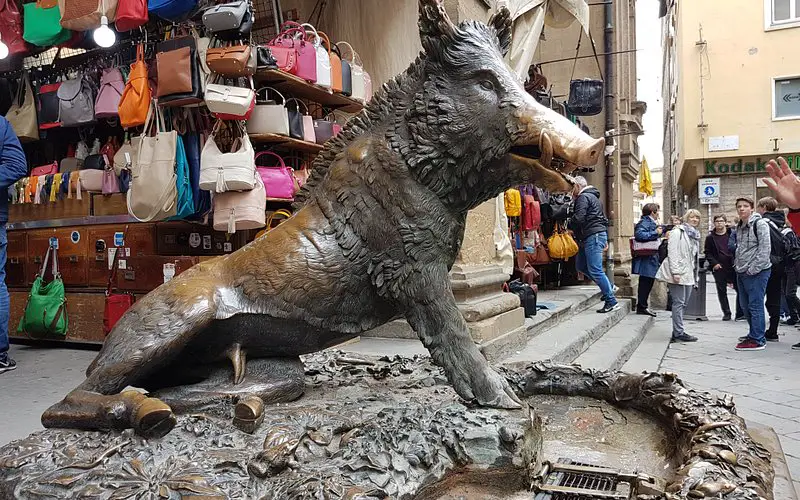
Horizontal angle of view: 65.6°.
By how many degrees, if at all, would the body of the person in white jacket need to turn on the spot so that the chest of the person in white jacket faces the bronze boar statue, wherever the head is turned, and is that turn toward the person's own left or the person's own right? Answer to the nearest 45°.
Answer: approximately 45° to the person's own right

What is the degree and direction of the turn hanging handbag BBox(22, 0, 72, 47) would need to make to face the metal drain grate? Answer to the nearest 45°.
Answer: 0° — it already faces it

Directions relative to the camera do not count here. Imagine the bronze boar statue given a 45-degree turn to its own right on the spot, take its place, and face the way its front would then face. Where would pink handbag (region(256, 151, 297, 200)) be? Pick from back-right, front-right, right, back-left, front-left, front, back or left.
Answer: back-left

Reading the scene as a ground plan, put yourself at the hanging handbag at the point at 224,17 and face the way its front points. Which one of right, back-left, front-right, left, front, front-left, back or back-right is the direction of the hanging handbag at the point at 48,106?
back-right

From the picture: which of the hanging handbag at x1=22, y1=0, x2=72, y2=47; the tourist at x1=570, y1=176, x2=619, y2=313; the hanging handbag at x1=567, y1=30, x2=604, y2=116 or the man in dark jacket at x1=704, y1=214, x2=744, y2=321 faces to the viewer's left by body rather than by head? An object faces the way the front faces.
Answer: the tourist

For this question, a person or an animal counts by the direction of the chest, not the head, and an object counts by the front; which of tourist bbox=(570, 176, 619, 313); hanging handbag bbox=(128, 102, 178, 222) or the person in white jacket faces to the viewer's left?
the tourist

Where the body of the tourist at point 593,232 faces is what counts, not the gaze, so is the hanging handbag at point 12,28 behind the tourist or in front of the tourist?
in front
